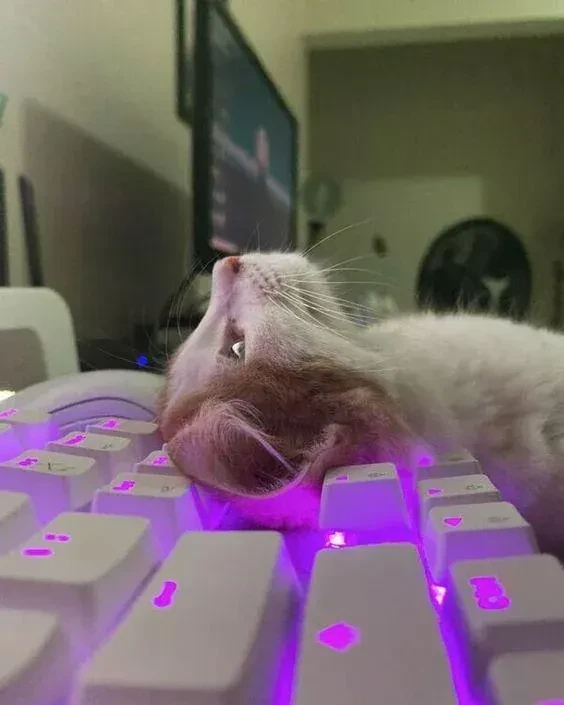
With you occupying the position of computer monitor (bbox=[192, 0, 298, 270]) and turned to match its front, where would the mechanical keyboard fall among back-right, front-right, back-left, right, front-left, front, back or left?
right

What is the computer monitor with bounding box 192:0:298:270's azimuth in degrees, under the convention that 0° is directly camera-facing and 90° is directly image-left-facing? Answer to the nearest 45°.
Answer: approximately 270°

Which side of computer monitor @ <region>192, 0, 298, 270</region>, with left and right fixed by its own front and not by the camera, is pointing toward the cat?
right
